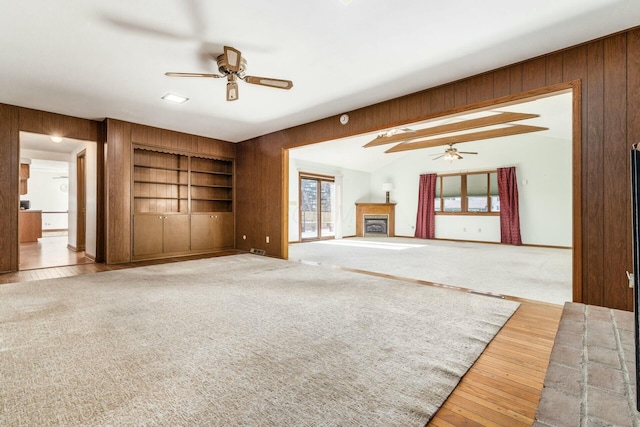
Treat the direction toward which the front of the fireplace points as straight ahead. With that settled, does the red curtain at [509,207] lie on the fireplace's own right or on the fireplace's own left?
on the fireplace's own left

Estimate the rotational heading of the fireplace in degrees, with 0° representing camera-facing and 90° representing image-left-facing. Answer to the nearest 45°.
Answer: approximately 0°

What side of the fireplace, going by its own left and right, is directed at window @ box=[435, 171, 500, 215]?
left

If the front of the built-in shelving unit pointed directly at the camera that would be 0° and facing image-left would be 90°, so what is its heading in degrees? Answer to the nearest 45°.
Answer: approximately 315°

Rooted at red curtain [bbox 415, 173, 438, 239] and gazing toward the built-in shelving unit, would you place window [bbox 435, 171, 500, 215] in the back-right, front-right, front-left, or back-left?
back-left

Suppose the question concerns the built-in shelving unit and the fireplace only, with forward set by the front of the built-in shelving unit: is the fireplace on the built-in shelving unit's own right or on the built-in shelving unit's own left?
on the built-in shelving unit's own left

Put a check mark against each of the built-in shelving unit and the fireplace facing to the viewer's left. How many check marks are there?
0
